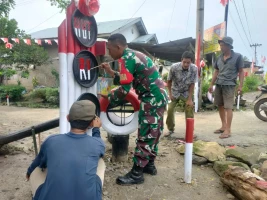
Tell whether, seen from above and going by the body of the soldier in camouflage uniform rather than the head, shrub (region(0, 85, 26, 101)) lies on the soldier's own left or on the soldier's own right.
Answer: on the soldier's own right

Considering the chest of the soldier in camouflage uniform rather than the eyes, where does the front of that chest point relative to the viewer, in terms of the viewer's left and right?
facing to the left of the viewer

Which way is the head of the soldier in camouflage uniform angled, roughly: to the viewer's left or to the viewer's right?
to the viewer's left

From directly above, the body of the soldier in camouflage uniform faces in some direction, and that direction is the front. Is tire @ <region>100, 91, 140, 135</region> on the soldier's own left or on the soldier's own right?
on the soldier's own right

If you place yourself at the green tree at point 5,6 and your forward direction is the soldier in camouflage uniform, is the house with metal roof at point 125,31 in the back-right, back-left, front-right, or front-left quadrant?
back-left

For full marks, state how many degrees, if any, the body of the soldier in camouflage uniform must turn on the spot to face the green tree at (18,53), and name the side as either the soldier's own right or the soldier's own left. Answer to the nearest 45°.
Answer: approximately 45° to the soldier's own right

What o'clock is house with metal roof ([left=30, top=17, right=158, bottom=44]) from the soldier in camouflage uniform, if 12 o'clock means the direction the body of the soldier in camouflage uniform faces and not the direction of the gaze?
The house with metal roof is roughly at 3 o'clock from the soldier in camouflage uniform.
